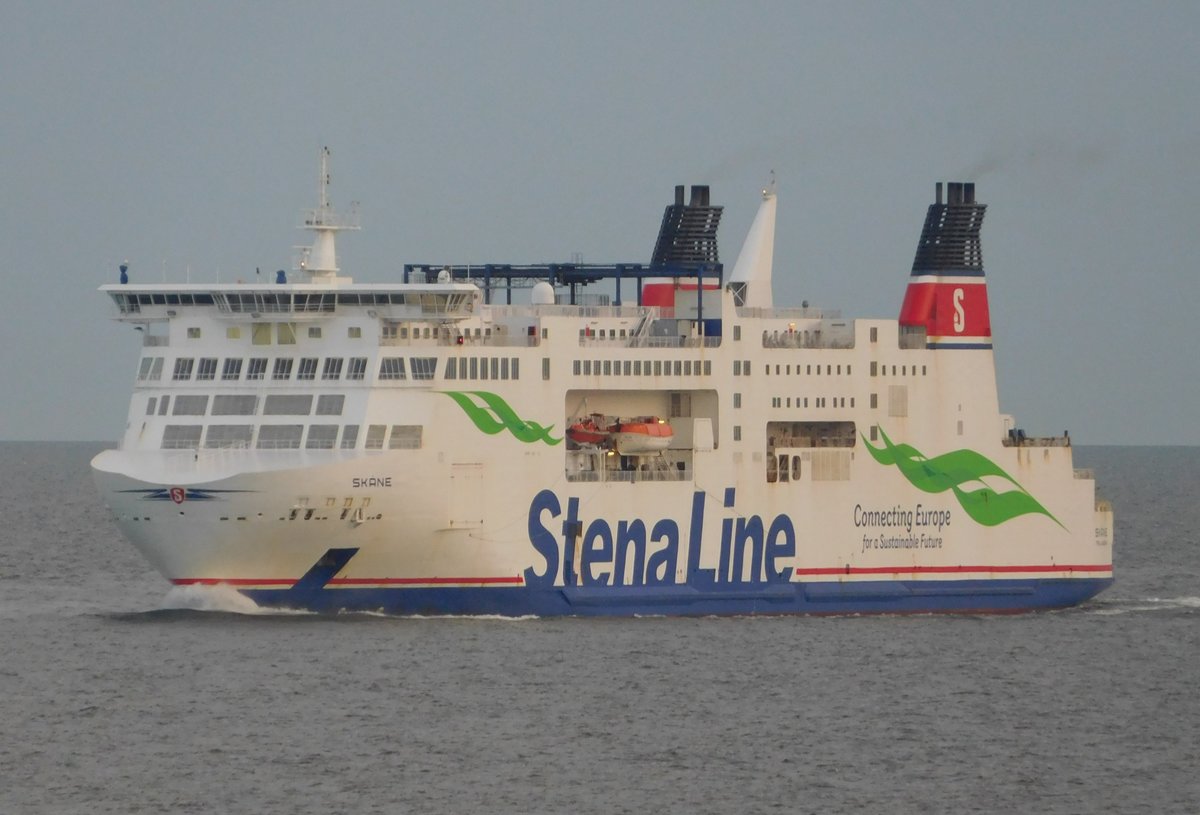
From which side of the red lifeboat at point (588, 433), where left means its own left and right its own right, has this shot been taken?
left

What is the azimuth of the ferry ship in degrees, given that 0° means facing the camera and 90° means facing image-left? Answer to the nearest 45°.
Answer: approximately 45°

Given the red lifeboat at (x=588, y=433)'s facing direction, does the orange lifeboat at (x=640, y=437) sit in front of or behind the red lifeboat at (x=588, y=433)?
behind
